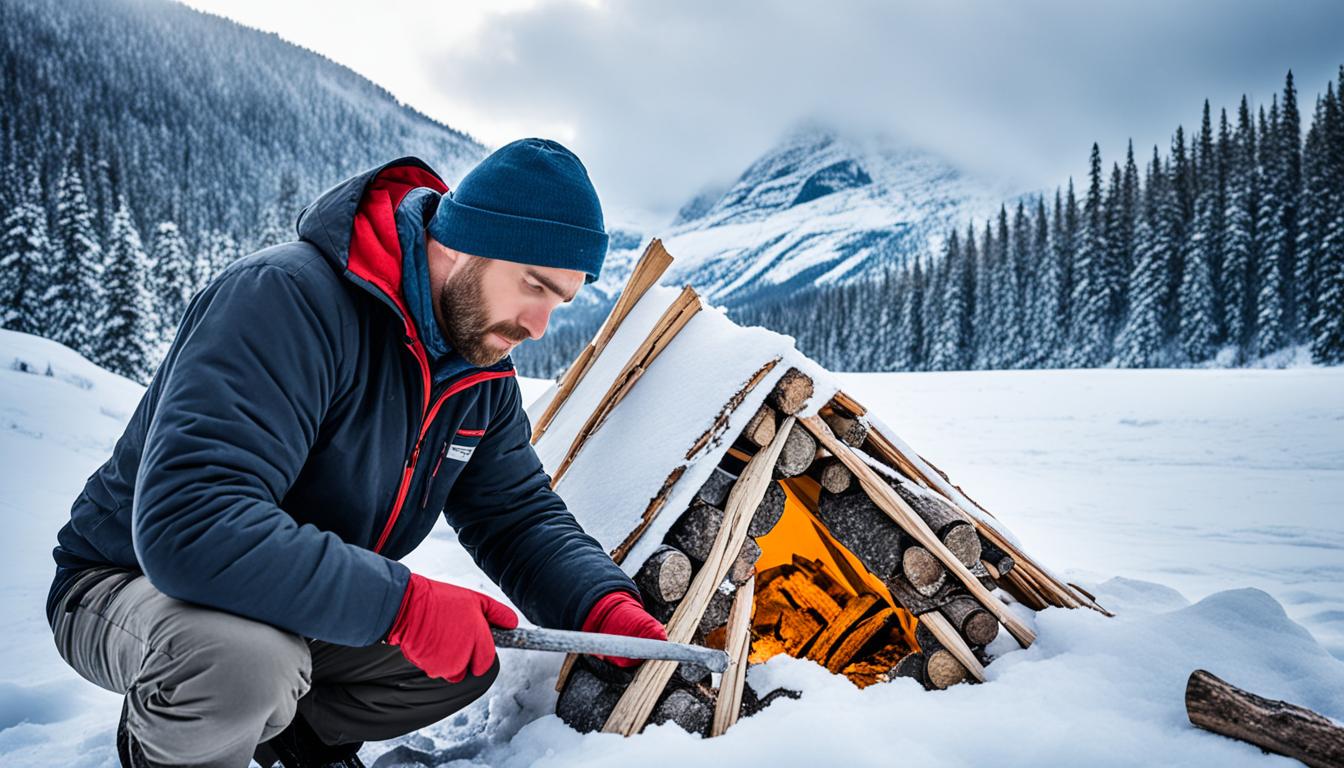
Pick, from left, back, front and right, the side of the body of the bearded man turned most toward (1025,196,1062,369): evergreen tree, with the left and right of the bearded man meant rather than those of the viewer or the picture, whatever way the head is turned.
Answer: left

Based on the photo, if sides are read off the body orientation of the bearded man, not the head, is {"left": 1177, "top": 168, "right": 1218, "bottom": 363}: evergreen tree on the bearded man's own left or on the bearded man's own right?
on the bearded man's own left

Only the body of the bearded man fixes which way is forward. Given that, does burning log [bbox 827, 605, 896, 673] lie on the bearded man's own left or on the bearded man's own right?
on the bearded man's own left

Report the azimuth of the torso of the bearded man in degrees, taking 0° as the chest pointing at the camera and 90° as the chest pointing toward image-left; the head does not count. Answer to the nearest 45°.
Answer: approximately 315°

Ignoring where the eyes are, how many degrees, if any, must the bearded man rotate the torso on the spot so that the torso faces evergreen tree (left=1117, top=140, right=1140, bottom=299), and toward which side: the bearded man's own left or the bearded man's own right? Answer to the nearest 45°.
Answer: approximately 90° to the bearded man's own left

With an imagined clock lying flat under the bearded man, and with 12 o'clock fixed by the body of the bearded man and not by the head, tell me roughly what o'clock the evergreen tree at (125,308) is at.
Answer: The evergreen tree is roughly at 7 o'clock from the bearded man.

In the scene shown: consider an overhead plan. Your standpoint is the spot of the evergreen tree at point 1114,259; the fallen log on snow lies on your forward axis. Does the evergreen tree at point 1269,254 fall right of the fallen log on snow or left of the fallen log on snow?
left

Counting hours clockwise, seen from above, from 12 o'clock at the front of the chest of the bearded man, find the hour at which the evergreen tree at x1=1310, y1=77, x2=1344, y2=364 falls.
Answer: The evergreen tree is roughly at 10 o'clock from the bearded man.

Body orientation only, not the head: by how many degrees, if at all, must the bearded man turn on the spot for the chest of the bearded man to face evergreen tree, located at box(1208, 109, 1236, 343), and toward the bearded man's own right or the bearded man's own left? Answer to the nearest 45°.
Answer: approximately 90° to the bearded man's own left
